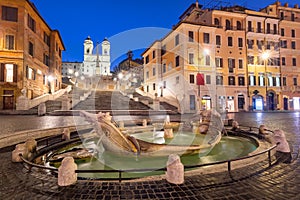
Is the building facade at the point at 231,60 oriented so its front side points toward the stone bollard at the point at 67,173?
yes

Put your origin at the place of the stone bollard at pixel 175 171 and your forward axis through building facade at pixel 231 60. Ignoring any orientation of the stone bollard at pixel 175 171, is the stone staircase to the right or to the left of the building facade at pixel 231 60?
left

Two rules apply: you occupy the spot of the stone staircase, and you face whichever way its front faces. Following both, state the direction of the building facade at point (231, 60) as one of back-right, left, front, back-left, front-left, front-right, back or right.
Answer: left

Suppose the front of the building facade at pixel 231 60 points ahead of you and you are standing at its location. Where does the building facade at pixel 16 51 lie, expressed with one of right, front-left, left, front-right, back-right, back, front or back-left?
front-right

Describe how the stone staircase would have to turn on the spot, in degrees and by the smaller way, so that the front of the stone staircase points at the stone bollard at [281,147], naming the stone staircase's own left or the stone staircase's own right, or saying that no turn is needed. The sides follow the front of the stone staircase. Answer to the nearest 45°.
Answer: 0° — it already faces it

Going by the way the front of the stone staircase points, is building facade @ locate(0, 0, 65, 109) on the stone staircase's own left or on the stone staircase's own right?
on the stone staircase's own right

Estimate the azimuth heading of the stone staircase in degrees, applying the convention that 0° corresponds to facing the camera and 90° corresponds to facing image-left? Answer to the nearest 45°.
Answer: approximately 0°

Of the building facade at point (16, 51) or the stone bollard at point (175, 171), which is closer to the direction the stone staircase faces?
the stone bollard

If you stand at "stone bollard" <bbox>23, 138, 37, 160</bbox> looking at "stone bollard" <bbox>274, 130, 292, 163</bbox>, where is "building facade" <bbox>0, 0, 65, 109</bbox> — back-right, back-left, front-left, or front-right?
back-left

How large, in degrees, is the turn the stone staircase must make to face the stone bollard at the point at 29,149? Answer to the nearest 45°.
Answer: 0° — it already faces it

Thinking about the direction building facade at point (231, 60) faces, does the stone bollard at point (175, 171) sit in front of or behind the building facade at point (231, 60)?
in front
